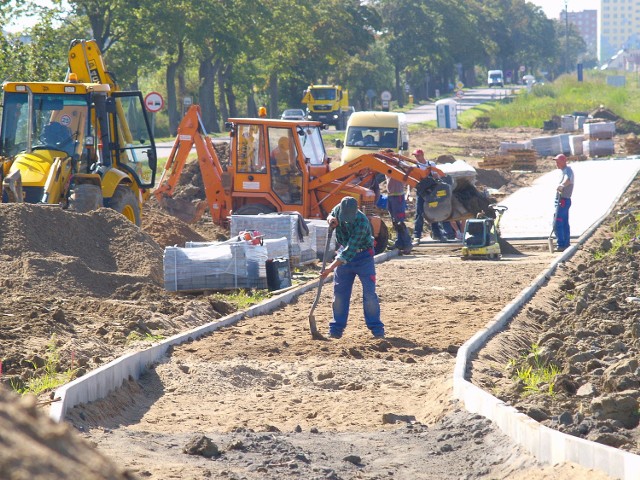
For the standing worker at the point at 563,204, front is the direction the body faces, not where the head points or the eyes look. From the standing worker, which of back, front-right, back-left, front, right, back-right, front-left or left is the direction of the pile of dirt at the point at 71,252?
front-left

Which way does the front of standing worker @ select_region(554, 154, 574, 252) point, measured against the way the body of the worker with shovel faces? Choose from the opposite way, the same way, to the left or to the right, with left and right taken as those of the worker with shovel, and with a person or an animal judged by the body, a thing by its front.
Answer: to the right

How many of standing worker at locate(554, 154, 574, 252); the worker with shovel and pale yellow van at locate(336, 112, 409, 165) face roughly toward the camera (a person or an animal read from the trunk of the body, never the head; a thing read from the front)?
2

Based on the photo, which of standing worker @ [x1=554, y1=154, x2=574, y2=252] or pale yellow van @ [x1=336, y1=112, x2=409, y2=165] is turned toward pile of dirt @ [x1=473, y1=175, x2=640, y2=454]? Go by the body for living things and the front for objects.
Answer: the pale yellow van

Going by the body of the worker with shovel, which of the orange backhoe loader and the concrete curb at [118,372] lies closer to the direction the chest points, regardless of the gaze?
the concrete curb

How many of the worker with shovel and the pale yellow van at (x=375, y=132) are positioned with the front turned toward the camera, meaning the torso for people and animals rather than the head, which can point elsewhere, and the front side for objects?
2

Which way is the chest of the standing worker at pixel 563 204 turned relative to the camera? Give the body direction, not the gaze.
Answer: to the viewer's left

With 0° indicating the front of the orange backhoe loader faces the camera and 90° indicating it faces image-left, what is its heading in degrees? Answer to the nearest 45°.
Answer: approximately 315°

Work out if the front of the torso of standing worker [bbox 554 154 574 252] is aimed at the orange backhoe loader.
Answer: yes

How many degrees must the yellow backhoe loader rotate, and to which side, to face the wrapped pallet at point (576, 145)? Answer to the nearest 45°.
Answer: approximately 180°

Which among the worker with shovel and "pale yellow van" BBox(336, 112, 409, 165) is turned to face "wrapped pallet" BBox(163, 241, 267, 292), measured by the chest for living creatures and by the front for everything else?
the pale yellow van
